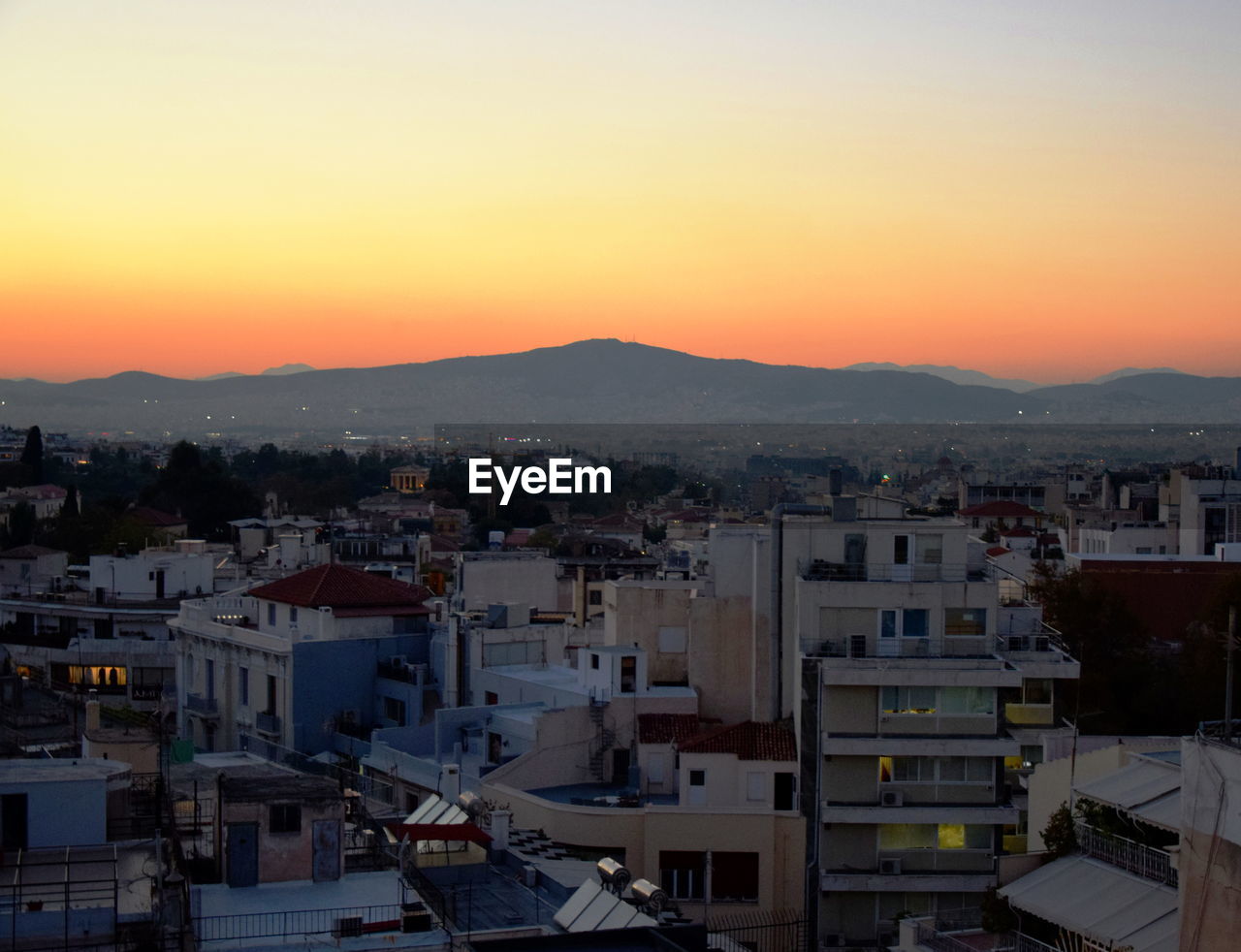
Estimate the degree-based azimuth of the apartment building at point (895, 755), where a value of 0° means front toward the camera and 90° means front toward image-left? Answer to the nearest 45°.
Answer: approximately 0°

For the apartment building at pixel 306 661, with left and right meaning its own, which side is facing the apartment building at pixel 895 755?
left

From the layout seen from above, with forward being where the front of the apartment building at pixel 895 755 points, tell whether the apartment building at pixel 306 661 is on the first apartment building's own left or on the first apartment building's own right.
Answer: on the first apartment building's own right

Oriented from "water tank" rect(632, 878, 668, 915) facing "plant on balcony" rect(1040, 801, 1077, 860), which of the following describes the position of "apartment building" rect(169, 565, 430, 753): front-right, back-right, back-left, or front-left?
back-left

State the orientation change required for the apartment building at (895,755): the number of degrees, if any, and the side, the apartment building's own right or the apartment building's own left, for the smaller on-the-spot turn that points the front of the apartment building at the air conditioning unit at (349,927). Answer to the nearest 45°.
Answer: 0° — it already faces it

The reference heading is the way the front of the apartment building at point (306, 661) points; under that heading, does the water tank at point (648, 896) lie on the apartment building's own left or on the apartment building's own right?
on the apartment building's own left

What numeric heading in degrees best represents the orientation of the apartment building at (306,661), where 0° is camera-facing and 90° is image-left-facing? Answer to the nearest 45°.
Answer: approximately 45°
